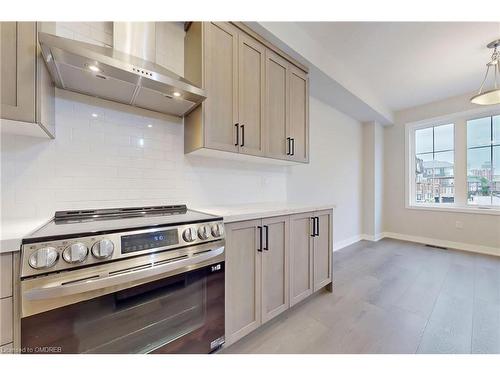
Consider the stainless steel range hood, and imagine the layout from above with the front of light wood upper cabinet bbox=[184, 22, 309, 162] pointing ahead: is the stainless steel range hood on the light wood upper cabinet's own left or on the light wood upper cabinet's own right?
on the light wood upper cabinet's own right

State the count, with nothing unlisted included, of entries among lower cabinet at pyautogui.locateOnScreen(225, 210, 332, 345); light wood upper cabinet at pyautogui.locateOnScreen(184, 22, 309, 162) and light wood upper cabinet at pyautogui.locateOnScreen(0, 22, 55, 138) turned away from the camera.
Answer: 0

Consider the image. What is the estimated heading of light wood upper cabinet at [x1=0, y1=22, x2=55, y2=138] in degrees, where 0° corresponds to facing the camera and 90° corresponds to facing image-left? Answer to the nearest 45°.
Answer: approximately 0°

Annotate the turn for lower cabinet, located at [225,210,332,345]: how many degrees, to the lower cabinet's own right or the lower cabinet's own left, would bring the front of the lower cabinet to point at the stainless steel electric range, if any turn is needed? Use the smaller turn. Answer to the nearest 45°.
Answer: approximately 90° to the lower cabinet's own right

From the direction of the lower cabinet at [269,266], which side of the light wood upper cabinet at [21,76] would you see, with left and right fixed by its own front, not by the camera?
left

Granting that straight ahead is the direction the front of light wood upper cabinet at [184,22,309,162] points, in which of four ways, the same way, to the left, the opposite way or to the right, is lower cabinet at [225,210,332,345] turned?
the same way

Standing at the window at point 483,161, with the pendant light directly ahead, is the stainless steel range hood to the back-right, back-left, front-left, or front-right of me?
front-right

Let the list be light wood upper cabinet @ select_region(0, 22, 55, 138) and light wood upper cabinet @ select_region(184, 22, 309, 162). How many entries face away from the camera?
0

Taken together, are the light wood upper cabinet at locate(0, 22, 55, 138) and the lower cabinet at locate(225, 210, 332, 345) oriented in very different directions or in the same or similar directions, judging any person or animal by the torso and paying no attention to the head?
same or similar directions

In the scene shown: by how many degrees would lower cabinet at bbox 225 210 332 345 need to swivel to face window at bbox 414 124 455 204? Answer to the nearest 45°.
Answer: approximately 90° to its left

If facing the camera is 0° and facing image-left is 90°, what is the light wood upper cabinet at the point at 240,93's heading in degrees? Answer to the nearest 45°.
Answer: approximately 315°
